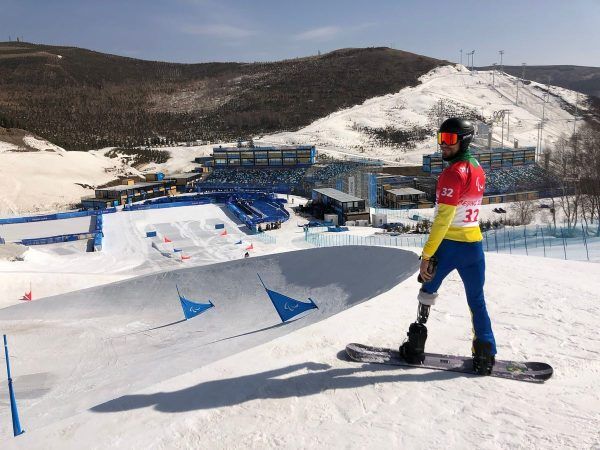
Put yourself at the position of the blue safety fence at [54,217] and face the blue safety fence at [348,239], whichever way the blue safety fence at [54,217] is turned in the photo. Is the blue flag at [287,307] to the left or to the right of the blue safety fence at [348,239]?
right

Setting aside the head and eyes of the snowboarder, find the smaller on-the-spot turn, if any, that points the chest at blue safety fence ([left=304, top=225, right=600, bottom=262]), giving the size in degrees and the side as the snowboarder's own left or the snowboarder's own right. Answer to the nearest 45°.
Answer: approximately 45° to the snowboarder's own right

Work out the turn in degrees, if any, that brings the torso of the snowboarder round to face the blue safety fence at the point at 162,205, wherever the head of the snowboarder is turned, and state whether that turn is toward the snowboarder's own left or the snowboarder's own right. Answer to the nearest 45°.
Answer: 0° — they already face it

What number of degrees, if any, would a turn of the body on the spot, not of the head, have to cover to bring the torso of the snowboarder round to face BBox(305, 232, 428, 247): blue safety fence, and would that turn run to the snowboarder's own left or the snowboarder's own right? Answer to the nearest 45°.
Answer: approximately 45° to the snowboarder's own right

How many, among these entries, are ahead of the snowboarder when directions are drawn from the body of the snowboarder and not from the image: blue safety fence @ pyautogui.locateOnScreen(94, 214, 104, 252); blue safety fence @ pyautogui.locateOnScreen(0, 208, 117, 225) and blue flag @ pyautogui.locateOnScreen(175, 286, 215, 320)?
3

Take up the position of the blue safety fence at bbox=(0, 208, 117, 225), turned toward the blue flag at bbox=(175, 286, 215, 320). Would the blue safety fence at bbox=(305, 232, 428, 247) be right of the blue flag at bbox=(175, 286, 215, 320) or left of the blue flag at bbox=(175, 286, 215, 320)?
left

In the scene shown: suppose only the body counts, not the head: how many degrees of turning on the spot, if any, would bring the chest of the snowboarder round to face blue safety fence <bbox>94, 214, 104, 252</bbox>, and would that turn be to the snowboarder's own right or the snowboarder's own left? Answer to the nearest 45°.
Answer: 0° — they already face it

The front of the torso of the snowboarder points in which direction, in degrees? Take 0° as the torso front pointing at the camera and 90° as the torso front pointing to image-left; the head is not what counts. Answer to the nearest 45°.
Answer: approximately 135°

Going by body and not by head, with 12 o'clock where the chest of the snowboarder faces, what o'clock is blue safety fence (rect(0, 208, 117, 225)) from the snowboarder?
The blue safety fence is roughly at 12 o'clock from the snowboarder.
